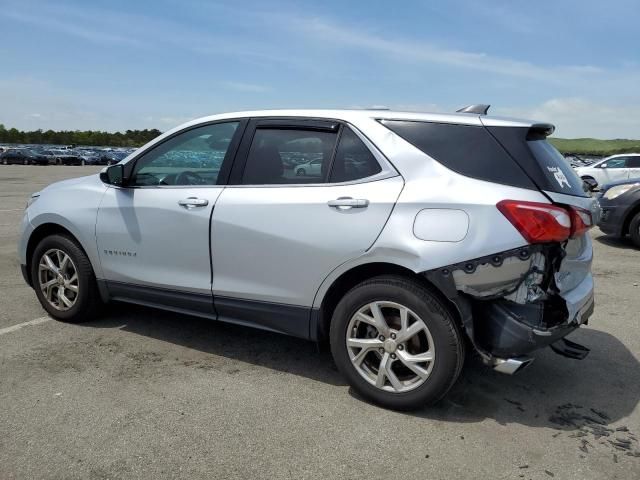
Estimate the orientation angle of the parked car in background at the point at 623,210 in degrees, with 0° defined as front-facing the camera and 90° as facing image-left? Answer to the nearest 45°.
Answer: approximately 45°

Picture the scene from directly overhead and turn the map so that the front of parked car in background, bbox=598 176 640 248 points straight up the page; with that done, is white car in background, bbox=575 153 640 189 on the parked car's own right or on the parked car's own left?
on the parked car's own right

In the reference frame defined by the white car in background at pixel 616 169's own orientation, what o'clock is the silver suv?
The silver suv is roughly at 9 o'clock from the white car in background.

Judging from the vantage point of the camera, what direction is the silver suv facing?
facing away from the viewer and to the left of the viewer

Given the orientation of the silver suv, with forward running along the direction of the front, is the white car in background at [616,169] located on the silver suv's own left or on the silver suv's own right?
on the silver suv's own right

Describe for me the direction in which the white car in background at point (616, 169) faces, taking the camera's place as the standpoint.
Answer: facing to the left of the viewer

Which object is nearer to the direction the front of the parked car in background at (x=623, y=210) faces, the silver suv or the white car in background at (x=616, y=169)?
the silver suv
